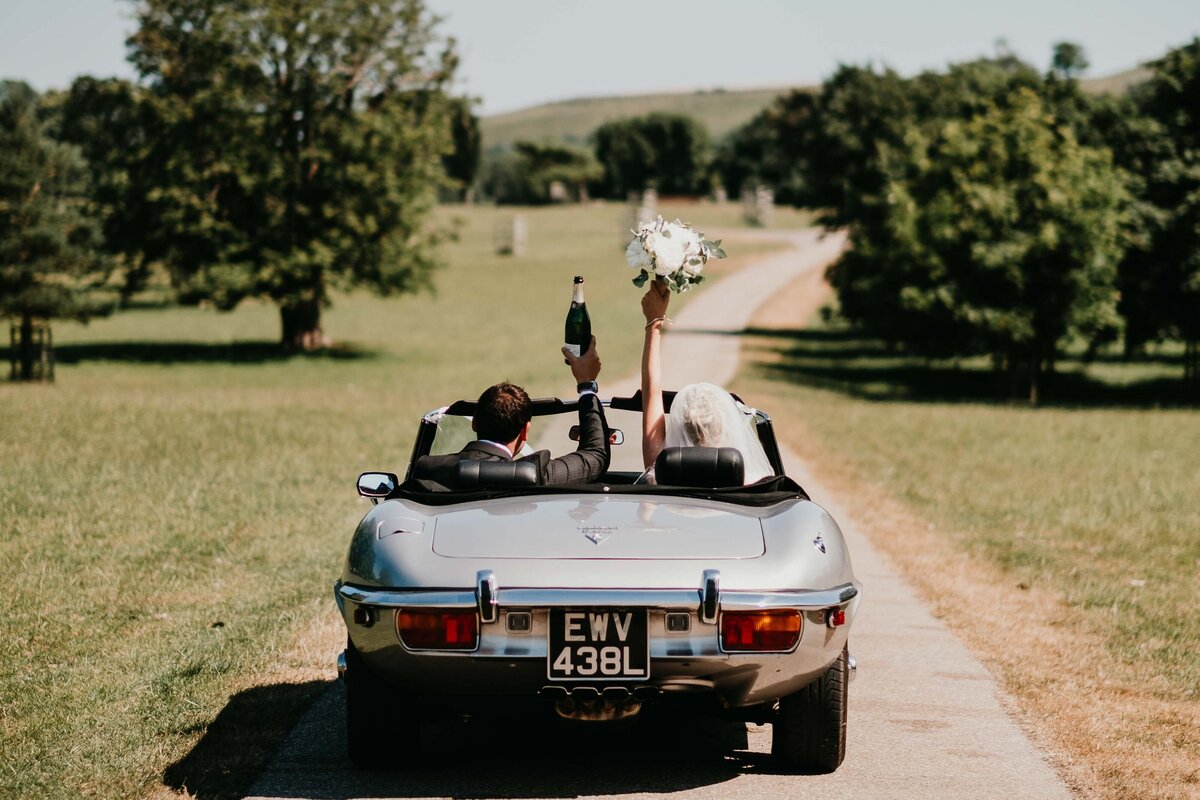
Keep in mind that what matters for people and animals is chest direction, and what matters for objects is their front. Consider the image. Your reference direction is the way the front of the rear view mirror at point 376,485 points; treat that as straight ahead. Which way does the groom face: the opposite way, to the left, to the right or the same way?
the opposite way

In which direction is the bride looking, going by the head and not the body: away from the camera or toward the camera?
away from the camera

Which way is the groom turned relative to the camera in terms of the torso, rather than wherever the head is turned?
away from the camera

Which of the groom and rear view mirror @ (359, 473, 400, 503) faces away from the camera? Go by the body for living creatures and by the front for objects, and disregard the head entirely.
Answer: the groom

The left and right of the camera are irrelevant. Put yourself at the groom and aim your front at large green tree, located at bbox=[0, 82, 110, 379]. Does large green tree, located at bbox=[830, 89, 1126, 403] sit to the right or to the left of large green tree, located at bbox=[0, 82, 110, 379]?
right

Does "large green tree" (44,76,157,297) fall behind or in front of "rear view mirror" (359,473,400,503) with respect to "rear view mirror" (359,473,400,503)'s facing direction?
behind

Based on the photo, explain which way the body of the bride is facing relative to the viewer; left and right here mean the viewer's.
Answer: facing away from the viewer

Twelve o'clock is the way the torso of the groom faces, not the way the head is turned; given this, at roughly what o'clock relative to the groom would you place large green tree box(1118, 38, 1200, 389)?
The large green tree is roughly at 1 o'clock from the groom.

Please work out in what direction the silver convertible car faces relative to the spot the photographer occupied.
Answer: facing away from the viewer

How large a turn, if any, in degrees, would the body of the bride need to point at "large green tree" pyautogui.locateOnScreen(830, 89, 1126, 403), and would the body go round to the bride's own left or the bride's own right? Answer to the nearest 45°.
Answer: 0° — they already face it

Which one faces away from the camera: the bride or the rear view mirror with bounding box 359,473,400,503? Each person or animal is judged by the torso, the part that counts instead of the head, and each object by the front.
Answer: the bride
